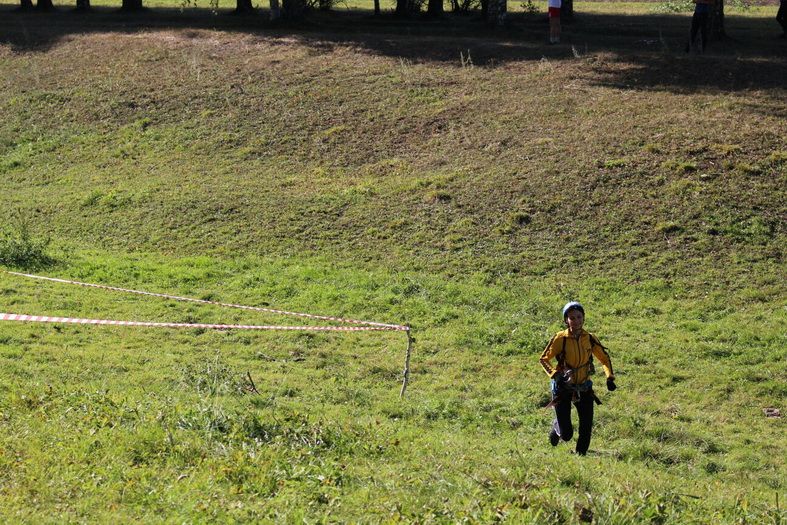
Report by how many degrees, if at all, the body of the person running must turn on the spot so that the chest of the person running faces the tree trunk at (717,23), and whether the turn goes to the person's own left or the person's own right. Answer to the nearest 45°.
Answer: approximately 180°

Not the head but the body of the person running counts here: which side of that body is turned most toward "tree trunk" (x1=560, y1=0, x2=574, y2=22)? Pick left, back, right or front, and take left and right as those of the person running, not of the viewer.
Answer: back

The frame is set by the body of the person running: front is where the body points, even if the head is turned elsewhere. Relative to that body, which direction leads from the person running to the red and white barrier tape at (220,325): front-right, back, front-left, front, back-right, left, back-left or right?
back-right

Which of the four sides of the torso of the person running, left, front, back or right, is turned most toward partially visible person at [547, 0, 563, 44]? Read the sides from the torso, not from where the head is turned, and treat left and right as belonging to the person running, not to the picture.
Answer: back

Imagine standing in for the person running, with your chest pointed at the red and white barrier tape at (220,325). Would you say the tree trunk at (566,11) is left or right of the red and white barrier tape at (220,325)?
right

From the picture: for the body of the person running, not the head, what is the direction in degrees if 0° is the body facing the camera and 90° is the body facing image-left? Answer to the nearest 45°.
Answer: approximately 0°

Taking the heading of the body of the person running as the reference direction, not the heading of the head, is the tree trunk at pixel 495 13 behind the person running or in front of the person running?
behind

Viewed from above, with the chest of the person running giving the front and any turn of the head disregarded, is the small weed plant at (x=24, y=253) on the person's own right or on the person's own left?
on the person's own right

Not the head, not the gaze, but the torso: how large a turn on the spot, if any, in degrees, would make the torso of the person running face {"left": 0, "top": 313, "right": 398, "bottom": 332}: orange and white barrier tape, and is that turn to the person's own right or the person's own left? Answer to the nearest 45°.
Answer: approximately 135° to the person's own right
